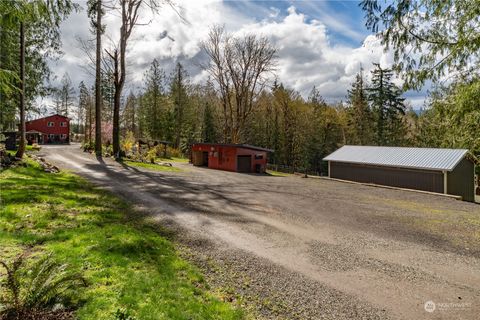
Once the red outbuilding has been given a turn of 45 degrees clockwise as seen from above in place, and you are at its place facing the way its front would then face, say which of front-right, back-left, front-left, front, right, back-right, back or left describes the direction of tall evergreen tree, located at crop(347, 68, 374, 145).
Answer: back

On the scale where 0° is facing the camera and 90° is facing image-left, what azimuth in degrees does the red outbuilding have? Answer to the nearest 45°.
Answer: approximately 0°

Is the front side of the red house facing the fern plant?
yes

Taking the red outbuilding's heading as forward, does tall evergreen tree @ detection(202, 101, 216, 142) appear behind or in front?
behind

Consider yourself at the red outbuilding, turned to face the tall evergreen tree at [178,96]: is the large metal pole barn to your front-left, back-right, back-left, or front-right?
back-right

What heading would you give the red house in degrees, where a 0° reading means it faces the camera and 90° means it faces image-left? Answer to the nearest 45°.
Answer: approximately 0°

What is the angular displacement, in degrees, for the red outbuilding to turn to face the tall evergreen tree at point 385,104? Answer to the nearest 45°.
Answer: approximately 135° to its left

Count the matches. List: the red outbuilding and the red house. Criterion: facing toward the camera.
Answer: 2

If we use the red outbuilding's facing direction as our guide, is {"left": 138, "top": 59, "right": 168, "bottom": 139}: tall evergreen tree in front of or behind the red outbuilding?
behind
